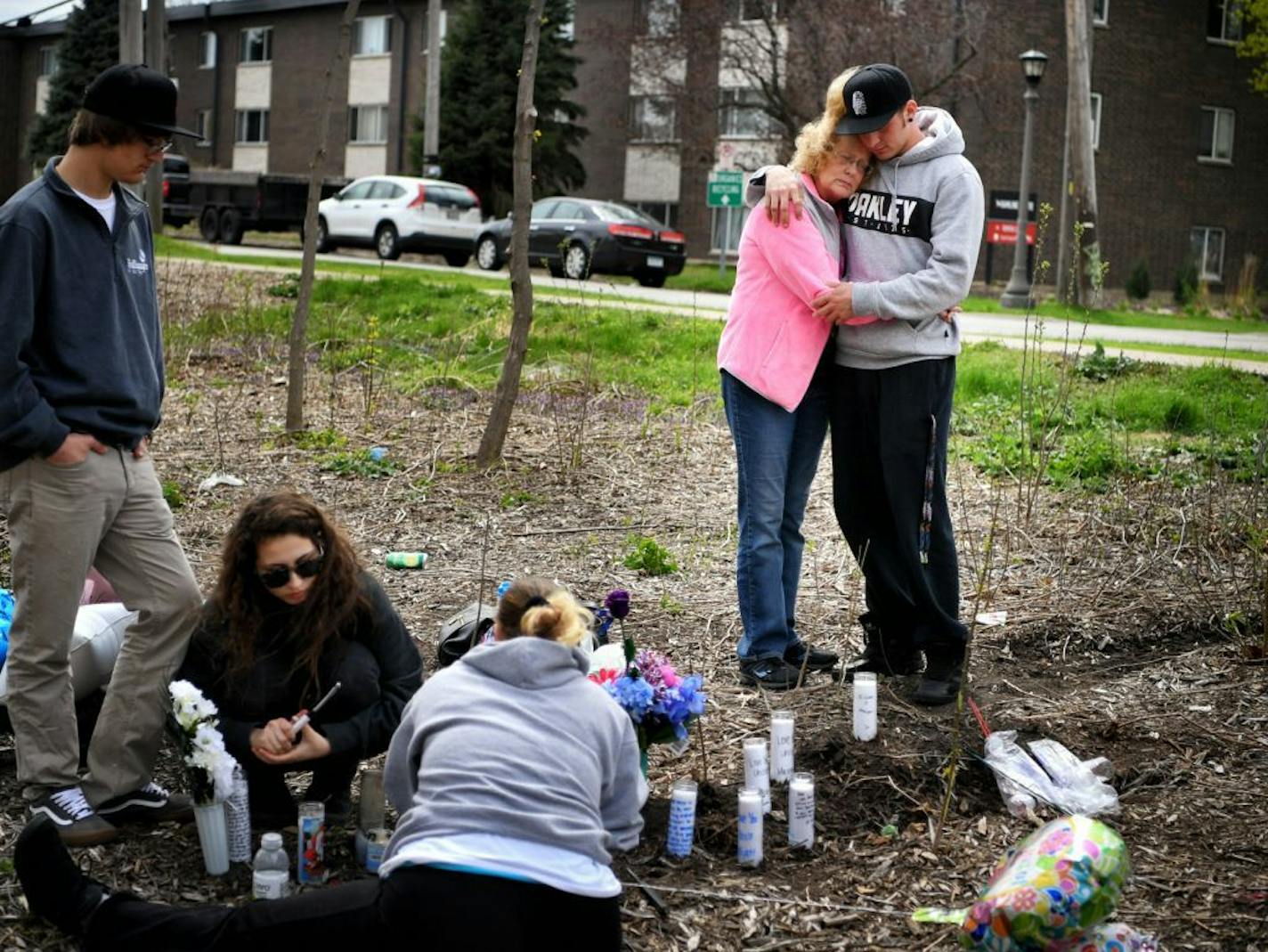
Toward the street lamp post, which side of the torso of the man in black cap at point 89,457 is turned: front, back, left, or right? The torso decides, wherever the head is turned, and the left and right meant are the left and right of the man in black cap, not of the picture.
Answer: left

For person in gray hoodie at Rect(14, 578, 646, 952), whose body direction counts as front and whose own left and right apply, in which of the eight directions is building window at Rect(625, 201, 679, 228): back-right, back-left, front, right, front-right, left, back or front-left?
front

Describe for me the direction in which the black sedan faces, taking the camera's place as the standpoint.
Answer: facing away from the viewer and to the left of the viewer

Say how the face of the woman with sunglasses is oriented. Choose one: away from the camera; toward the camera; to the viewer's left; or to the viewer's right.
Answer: toward the camera

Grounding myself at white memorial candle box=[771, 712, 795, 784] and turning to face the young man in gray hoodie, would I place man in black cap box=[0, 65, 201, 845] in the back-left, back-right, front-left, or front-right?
back-left

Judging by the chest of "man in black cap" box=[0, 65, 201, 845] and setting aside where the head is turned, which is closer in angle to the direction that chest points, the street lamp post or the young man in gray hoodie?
the young man in gray hoodie

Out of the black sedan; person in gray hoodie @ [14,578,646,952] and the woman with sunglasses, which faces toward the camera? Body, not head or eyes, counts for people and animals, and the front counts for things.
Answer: the woman with sunglasses

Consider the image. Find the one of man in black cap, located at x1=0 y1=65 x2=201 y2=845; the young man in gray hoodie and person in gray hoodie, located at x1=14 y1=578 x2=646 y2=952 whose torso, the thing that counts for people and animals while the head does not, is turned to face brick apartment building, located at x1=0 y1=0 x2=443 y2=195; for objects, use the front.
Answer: the person in gray hoodie

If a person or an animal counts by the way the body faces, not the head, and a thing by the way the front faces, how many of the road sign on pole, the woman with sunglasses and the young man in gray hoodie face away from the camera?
0

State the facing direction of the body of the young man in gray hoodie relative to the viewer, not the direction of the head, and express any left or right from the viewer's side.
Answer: facing the viewer and to the left of the viewer

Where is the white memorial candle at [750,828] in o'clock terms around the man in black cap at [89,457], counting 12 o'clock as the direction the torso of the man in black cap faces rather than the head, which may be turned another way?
The white memorial candle is roughly at 11 o'clock from the man in black cap.

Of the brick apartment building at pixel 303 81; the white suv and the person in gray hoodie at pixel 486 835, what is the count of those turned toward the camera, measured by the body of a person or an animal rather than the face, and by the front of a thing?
1

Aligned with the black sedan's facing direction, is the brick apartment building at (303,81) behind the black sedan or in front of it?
in front

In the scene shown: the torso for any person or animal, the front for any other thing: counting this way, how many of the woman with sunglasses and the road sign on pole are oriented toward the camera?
2

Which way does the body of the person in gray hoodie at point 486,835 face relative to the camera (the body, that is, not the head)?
away from the camera

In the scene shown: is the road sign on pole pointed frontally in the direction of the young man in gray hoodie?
yes

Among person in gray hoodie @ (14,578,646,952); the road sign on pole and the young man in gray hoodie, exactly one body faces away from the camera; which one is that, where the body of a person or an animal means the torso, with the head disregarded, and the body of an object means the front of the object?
the person in gray hoodie

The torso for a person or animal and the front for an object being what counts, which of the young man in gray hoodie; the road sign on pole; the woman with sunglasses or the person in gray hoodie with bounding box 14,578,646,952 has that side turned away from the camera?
the person in gray hoodie
